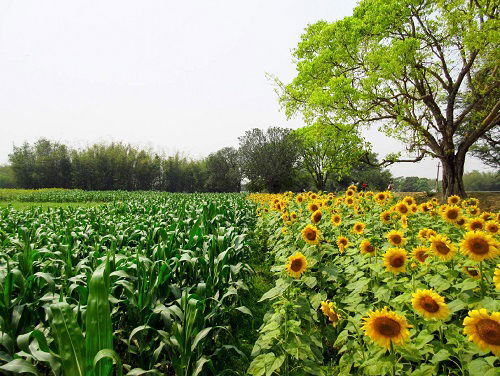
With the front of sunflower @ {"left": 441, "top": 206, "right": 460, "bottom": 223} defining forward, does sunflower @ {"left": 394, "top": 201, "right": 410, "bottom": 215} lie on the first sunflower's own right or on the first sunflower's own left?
on the first sunflower's own right

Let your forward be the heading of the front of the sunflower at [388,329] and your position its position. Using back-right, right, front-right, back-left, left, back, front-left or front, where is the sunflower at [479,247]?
back-left

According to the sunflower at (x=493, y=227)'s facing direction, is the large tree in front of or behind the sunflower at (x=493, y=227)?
behind

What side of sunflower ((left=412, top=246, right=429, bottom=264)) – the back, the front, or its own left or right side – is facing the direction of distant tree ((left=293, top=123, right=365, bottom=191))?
back

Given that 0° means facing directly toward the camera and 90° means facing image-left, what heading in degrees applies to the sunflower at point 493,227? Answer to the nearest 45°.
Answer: approximately 0°

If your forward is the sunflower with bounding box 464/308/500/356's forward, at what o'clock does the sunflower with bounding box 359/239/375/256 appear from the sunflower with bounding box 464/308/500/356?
the sunflower with bounding box 359/239/375/256 is roughly at 5 o'clock from the sunflower with bounding box 464/308/500/356.

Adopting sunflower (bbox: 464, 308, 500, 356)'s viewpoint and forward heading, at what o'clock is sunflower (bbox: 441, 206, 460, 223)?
sunflower (bbox: 441, 206, 460, 223) is roughly at 6 o'clock from sunflower (bbox: 464, 308, 500, 356).

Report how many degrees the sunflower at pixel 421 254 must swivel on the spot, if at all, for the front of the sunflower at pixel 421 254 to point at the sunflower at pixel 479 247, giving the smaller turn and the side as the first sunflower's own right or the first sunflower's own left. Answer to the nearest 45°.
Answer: approximately 45° to the first sunflower's own left
